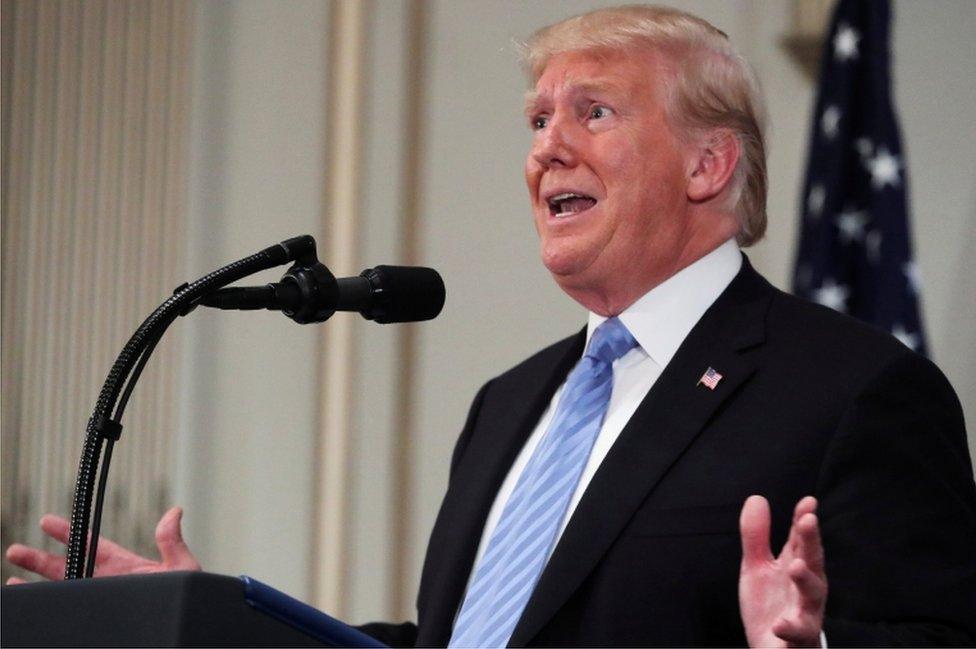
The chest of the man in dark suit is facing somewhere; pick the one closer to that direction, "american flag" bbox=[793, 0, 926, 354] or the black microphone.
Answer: the black microphone

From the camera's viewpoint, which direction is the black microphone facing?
to the viewer's right

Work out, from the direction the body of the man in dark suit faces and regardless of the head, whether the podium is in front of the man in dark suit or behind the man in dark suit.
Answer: in front

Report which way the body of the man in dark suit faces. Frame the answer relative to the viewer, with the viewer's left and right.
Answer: facing the viewer and to the left of the viewer

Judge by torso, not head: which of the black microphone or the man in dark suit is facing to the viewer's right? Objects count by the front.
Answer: the black microphone

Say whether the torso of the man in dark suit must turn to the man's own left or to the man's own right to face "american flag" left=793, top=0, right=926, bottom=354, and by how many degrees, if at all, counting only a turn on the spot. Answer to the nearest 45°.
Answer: approximately 135° to the man's own right

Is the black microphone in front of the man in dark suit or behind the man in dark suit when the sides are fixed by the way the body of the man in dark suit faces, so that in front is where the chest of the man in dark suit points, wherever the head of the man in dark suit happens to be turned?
in front

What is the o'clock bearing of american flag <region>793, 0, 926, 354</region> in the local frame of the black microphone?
The american flag is roughly at 10 o'clock from the black microphone.

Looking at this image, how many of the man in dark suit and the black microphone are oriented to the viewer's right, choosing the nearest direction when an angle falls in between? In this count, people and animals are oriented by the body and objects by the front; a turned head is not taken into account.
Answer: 1
